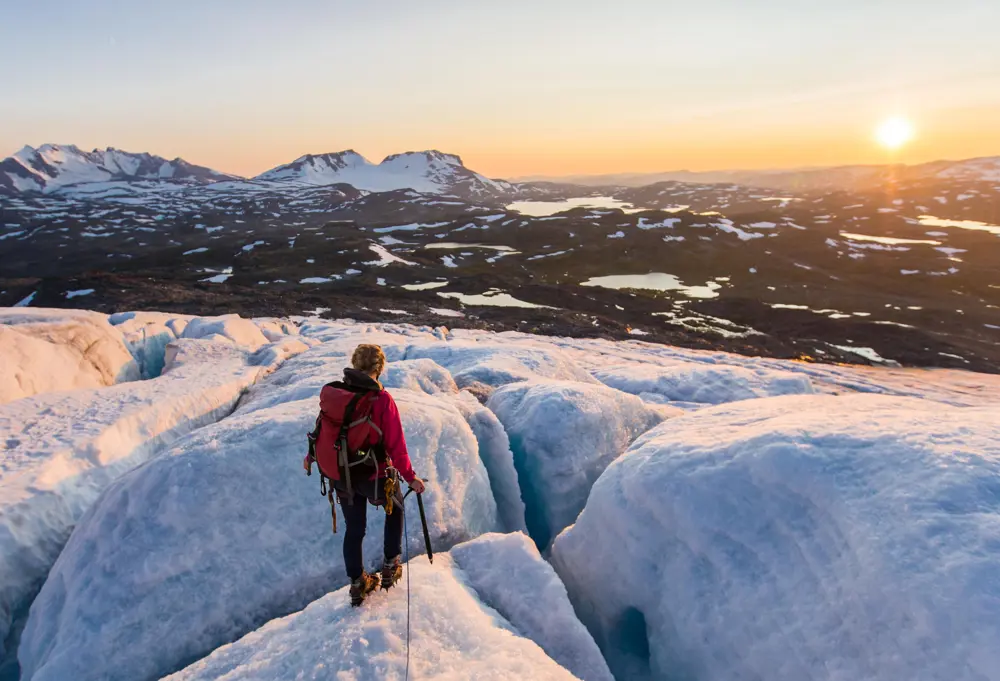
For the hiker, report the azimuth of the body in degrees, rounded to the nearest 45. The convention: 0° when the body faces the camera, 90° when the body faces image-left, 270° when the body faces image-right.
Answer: approximately 225°

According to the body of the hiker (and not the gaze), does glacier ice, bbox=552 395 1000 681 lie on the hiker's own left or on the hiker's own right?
on the hiker's own right

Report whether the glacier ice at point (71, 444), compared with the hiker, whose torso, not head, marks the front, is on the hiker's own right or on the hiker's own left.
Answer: on the hiker's own left

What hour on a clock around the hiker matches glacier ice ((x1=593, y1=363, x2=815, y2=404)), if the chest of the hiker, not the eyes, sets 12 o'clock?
The glacier ice is roughly at 12 o'clock from the hiker.
